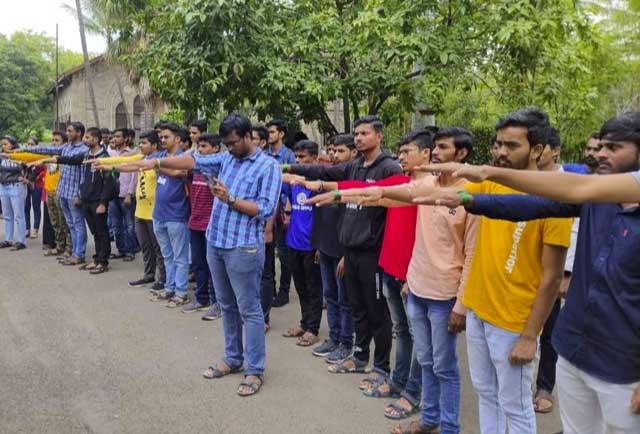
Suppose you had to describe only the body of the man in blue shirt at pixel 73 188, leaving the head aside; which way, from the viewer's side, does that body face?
to the viewer's left

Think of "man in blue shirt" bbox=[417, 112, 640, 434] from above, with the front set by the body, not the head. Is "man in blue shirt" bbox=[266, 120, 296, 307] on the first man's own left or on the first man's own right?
on the first man's own right

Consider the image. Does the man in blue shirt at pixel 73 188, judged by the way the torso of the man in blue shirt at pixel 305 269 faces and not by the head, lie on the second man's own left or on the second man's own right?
on the second man's own right

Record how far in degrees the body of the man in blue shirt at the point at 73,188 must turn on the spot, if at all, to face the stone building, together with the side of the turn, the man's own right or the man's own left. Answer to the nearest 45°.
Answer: approximately 90° to the man's own right

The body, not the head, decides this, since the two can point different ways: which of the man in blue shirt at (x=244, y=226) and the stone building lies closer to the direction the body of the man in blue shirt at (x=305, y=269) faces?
the man in blue shirt

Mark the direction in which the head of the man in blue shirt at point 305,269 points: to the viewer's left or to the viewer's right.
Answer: to the viewer's left

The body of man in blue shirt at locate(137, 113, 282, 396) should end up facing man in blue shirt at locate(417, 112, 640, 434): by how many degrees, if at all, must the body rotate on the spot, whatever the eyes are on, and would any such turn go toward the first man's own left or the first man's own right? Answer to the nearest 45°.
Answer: approximately 90° to the first man's own left

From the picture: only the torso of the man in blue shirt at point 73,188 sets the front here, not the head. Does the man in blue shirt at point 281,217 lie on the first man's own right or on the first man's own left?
on the first man's own left

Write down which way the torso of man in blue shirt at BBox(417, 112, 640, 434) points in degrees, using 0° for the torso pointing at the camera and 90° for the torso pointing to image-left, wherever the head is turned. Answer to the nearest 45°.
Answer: approximately 45°

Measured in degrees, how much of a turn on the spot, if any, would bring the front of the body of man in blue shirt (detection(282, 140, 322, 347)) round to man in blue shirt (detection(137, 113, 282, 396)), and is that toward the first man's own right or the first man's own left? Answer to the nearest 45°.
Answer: approximately 45° to the first man's own left
